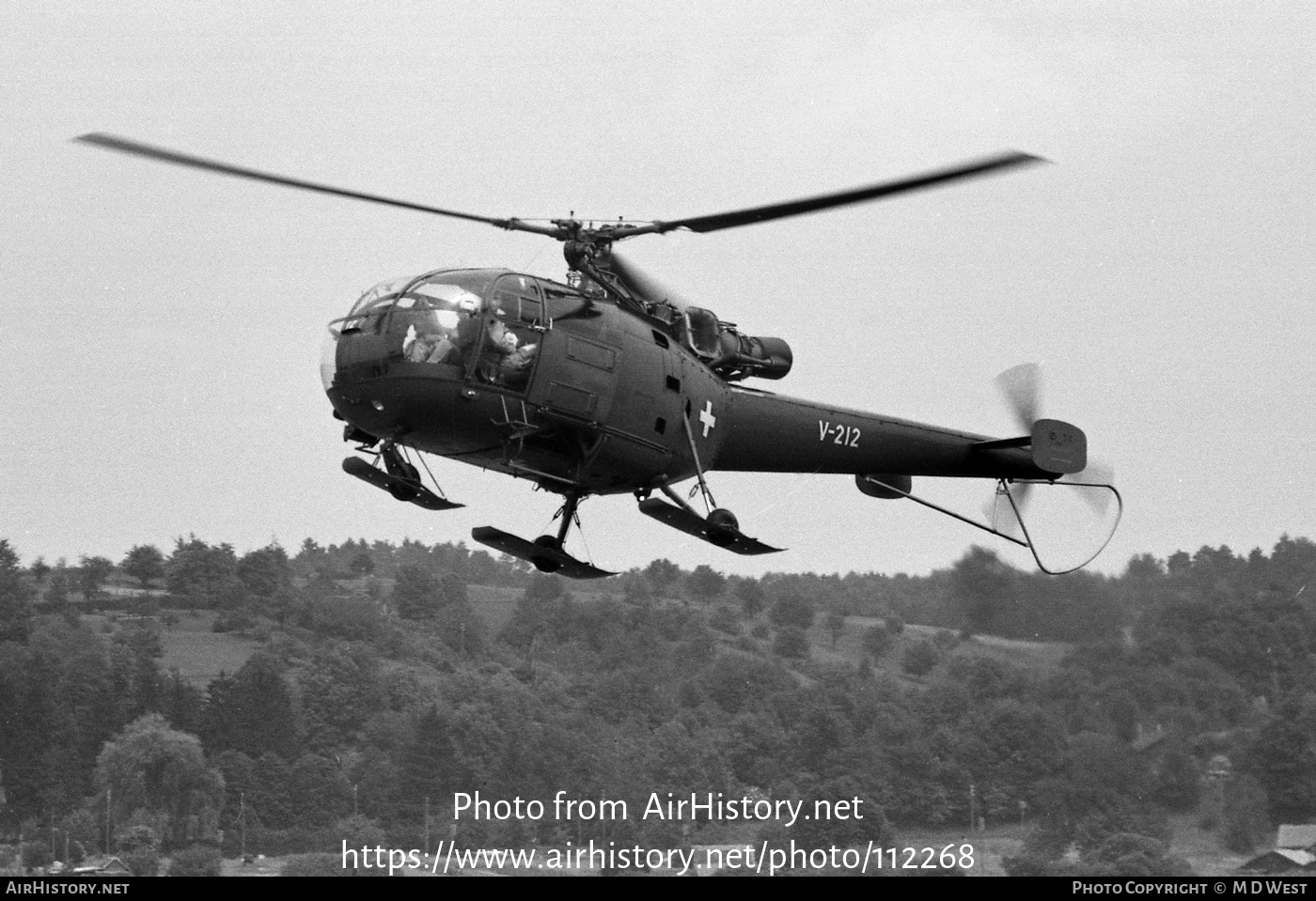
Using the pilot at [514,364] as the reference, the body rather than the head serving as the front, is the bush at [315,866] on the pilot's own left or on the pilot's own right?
on the pilot's own right

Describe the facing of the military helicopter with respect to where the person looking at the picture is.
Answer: facing the viewer and to the left of the viewer

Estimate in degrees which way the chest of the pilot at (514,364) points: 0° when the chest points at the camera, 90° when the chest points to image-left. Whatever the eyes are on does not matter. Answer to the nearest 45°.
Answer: approximately 45°

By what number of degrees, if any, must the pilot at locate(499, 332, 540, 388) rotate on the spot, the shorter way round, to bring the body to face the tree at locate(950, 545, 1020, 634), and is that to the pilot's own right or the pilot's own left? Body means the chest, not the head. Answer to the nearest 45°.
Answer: approximately 180°

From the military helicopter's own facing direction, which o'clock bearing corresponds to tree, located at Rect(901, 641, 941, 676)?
The tree is roughly at 5 o'clock from the military helicopter.

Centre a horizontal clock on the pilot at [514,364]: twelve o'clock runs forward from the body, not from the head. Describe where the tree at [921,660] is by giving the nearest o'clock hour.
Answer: The tree is roughly at 5 o'clock from the pilot.

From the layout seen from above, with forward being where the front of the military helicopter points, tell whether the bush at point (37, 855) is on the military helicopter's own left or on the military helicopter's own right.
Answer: on the military helicopter's own right

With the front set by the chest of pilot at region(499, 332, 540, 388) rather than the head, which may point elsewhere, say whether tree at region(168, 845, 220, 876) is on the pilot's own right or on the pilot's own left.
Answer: on the pilot's own right

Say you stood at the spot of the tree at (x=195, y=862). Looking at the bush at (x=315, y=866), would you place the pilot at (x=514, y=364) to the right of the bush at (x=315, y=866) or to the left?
right
